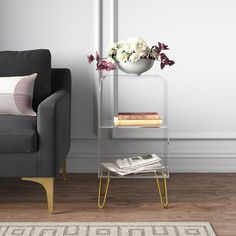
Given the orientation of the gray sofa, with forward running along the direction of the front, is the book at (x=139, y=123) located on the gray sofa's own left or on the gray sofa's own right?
on the gray sofa's own left

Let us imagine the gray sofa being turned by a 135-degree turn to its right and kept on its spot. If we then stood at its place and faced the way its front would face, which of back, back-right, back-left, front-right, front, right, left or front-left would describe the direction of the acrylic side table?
right

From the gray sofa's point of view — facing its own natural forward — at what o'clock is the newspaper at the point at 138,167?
The newspaper is roughly at 9 o'clock from the gray sofa.

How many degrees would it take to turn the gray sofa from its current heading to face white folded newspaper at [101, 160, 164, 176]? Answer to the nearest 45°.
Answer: approximately 90° to its left

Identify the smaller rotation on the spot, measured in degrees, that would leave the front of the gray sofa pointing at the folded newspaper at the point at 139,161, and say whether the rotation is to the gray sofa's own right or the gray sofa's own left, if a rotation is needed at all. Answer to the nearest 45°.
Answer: approximately 90° to the gray sofa's own left

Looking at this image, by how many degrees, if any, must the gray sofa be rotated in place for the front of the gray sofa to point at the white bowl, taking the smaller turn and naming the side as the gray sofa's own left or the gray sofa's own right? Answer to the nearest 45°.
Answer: approximately 90° to the gray sofa's own left

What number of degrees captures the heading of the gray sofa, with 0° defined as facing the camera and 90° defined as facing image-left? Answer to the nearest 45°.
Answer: approximately 0°

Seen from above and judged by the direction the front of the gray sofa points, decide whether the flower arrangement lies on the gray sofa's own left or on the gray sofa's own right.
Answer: on the gray sofa's own left
